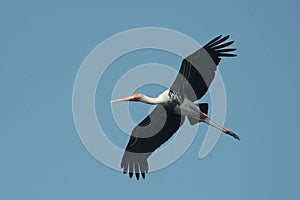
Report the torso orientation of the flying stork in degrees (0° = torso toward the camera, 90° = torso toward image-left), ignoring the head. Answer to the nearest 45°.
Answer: approximately 90°
